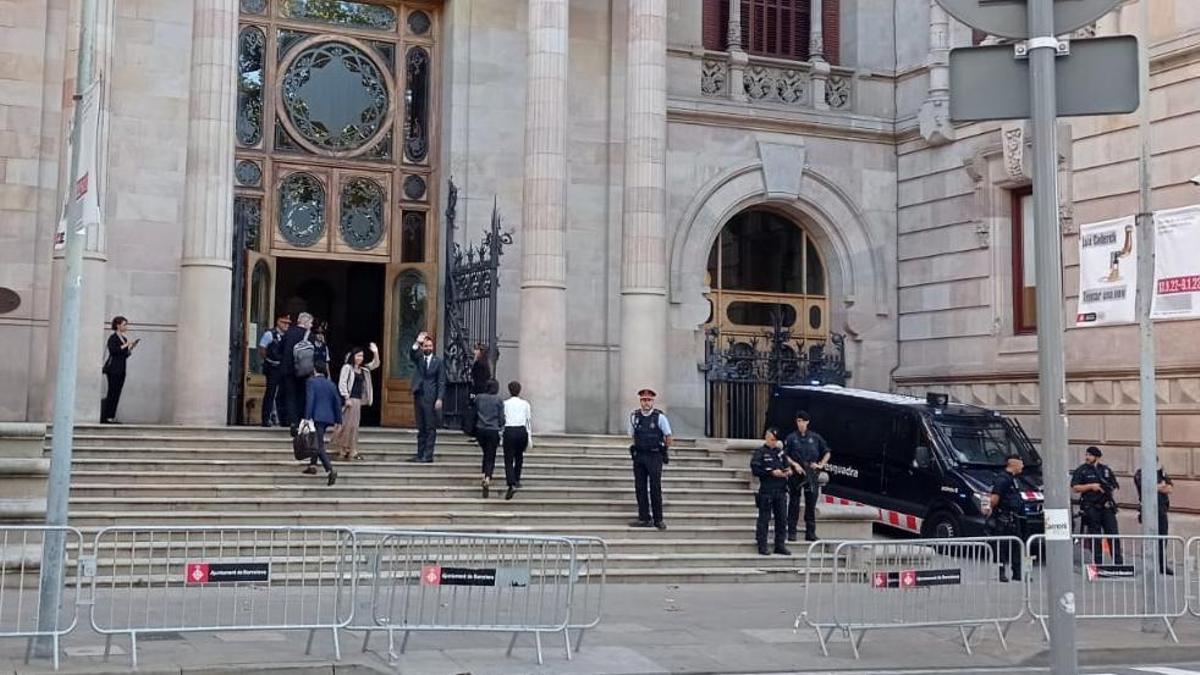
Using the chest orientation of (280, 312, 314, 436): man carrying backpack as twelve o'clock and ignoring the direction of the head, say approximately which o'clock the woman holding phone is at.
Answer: The woman holding phone is roughly at 10 o'clock from the man carrying backpack.

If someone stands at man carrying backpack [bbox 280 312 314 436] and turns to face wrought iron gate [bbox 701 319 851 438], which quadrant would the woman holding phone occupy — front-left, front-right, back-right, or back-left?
back-left

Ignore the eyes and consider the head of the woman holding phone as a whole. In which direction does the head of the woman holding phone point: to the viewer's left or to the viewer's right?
to the viewer's right

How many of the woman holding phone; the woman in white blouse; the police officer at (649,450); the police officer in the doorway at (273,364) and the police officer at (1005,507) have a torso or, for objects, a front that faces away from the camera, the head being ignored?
1

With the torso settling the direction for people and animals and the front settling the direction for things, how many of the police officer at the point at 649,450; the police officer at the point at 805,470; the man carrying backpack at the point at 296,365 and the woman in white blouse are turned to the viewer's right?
0

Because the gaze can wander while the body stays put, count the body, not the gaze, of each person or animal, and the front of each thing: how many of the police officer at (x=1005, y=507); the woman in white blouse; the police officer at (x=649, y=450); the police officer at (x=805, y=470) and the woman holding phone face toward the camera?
2

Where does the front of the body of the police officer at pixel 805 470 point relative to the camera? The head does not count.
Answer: toward the camera

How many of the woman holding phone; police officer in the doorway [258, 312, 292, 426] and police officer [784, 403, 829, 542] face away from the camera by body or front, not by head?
0

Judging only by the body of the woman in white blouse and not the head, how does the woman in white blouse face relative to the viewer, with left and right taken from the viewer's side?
facing away from the viewer

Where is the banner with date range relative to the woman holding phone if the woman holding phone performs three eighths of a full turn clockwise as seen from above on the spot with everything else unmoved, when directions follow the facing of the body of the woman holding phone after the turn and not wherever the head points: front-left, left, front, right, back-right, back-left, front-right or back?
left

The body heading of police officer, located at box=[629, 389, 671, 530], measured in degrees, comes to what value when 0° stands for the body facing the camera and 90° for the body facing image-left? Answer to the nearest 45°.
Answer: approximately 0°

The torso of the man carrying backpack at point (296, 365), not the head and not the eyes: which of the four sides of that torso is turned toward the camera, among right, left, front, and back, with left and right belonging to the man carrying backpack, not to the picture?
back

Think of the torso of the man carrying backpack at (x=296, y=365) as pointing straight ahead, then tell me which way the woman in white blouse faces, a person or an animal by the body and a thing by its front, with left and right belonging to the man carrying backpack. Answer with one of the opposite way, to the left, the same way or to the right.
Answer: the same way

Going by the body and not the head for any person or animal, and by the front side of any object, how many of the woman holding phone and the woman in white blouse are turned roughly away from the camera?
1

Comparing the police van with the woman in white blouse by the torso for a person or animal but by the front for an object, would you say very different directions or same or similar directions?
very different directions

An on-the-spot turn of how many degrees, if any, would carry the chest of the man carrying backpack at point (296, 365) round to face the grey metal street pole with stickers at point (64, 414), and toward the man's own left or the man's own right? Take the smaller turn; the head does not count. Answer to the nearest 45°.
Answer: approximately 180°
